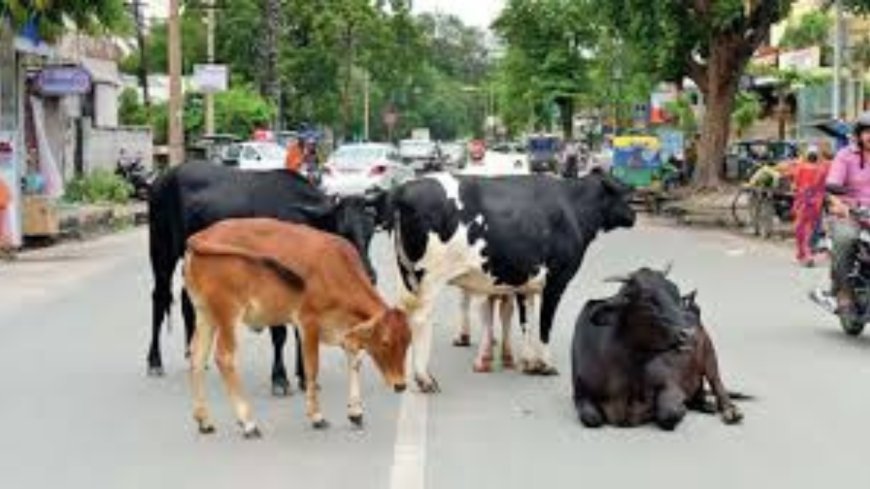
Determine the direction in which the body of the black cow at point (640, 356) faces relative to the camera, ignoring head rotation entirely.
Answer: toward the camera

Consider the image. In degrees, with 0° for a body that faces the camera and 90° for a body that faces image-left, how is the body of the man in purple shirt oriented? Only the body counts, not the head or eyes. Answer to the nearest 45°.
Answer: approximately 0°

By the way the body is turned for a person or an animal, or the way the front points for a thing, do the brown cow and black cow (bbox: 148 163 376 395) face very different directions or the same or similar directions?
same or similar directions

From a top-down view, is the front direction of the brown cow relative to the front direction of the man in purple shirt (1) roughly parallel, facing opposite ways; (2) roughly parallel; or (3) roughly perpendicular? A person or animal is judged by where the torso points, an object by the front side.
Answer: roughly perpendicular

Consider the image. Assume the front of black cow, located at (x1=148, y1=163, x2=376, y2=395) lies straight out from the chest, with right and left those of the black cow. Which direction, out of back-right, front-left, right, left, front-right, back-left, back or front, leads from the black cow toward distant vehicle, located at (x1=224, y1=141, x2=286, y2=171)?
left

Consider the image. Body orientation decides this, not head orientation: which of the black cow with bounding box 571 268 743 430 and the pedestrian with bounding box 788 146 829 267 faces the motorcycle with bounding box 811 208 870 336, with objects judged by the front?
the pedestrian

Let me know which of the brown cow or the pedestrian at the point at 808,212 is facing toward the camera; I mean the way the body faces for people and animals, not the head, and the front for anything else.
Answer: the pedestrian

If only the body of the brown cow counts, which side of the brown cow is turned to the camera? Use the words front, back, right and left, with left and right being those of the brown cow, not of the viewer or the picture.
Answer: right

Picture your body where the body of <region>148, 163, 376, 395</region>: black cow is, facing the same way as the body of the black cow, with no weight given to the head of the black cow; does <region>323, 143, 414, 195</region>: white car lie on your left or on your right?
on your left

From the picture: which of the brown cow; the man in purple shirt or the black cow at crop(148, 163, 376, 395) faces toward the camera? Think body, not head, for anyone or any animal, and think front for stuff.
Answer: the man in purple shirt

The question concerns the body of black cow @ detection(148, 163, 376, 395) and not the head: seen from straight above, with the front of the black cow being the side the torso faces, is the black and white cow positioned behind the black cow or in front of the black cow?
in front

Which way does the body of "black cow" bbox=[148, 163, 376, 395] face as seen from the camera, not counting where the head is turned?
to the viewer's right

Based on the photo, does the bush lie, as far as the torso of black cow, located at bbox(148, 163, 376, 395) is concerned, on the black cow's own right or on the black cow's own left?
on the black cow's own left

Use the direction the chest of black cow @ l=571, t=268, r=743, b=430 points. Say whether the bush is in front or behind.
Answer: behind

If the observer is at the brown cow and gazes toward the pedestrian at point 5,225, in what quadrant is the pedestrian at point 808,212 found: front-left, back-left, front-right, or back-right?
front-right

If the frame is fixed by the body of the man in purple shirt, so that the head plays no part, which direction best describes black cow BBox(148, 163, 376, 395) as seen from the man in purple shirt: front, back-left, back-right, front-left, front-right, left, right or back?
front-right

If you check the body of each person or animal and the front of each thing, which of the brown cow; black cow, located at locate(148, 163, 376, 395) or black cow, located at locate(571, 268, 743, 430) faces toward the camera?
black cow, located at locate(571, 268, 743, 430)
